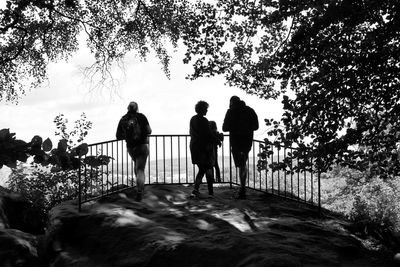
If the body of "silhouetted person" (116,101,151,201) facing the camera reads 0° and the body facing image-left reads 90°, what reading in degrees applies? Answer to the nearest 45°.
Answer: approximately 180°

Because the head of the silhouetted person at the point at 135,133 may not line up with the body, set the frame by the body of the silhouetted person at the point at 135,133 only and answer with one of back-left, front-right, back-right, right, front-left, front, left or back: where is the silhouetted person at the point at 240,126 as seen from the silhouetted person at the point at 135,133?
right

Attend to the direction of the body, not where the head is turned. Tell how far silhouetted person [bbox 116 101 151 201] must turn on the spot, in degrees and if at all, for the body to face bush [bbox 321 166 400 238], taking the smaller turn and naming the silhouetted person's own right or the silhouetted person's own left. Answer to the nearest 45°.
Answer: approximately 45° to the silhouetted person's own right

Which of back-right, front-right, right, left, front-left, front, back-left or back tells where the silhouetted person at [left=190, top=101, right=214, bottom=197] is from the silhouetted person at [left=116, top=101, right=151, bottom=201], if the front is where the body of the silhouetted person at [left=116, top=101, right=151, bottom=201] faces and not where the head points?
right
